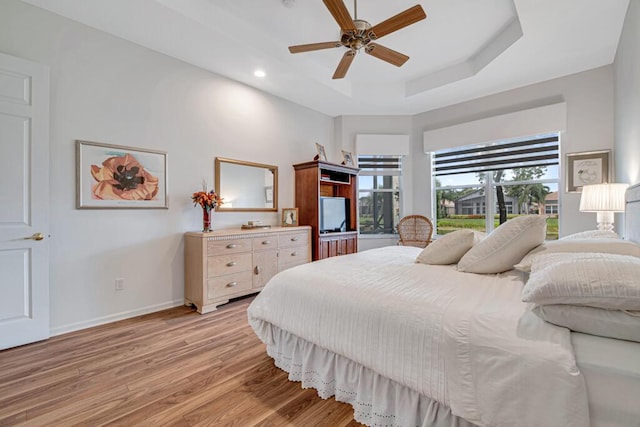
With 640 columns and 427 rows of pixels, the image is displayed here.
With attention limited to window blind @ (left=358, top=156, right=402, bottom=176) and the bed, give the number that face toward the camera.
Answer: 1

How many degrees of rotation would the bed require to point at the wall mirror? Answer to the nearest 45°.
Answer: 0° — it already faces it

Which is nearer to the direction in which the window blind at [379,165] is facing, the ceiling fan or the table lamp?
the ceiling fan

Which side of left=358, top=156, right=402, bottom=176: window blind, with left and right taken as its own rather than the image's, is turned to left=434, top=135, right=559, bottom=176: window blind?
left

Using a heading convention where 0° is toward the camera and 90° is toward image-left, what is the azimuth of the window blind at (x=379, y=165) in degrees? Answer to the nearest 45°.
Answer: approximately 0°

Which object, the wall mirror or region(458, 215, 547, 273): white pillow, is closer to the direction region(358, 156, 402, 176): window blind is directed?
the white pillow

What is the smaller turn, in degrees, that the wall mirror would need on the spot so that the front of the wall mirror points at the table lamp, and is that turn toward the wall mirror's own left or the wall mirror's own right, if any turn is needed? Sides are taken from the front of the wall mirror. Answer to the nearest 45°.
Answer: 0° — it already faces it

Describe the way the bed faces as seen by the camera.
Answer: facing away from the viewer and to the left of the viewer

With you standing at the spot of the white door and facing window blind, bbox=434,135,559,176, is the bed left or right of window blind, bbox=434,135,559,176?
right

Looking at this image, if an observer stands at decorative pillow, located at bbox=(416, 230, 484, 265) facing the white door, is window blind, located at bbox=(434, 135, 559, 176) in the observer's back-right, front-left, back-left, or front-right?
back-right
